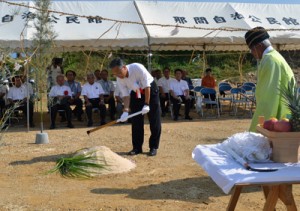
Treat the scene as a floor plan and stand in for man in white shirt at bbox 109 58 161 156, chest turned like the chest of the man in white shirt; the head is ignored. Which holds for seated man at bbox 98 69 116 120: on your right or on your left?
on your right

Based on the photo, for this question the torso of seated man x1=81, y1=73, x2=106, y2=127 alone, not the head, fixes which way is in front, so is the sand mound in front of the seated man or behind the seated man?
in front

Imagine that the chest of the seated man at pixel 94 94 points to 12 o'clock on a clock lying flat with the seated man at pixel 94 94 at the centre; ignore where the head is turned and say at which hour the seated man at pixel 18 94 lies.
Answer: the seated man at pixel 18 94 is roughly at 3 o'clock from the seated man at pixel 94 94.

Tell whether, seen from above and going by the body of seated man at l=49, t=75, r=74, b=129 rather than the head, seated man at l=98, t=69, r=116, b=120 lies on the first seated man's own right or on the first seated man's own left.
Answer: on the first seated man's own left

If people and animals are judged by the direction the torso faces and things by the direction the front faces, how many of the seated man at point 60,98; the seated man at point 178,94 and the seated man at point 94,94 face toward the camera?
3

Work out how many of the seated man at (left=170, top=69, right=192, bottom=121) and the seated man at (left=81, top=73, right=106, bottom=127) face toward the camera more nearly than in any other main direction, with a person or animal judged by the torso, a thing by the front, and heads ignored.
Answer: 2

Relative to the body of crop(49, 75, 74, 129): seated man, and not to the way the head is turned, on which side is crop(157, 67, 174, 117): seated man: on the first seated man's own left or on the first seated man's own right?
on the first seated man's own left

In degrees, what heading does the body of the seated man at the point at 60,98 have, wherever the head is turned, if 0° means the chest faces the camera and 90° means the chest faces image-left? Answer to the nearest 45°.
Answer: approximately 0°

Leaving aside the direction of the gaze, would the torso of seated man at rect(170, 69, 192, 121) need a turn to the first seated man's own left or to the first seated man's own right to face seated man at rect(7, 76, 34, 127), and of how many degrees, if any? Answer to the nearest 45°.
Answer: approximately 90° to the first seated man's own right
